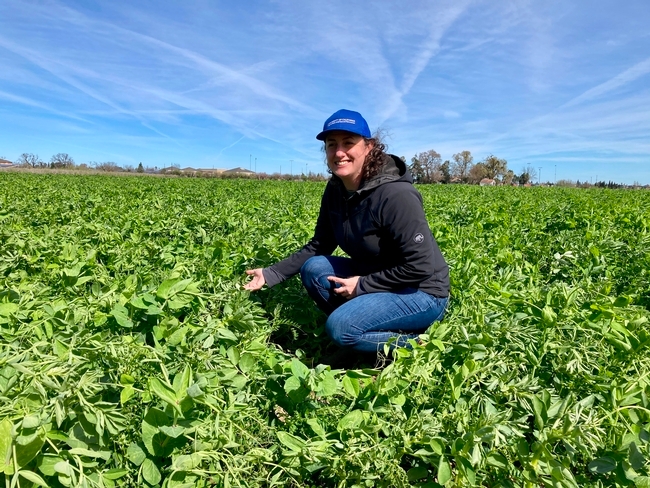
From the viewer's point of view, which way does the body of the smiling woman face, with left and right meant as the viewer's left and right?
facing the viewer and to the left of the viewer
